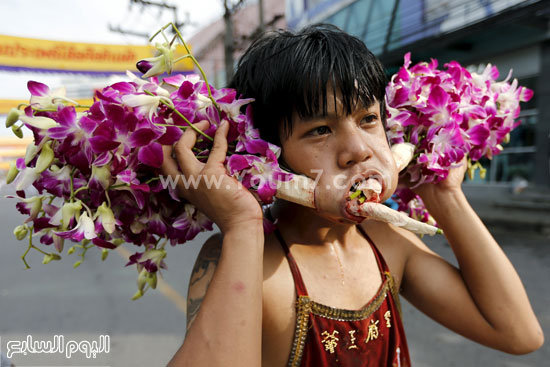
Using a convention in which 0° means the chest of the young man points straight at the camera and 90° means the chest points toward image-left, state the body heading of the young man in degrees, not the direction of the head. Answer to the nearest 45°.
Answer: approximately 315°

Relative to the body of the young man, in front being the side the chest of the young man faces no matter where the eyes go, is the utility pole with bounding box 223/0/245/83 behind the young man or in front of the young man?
behind
